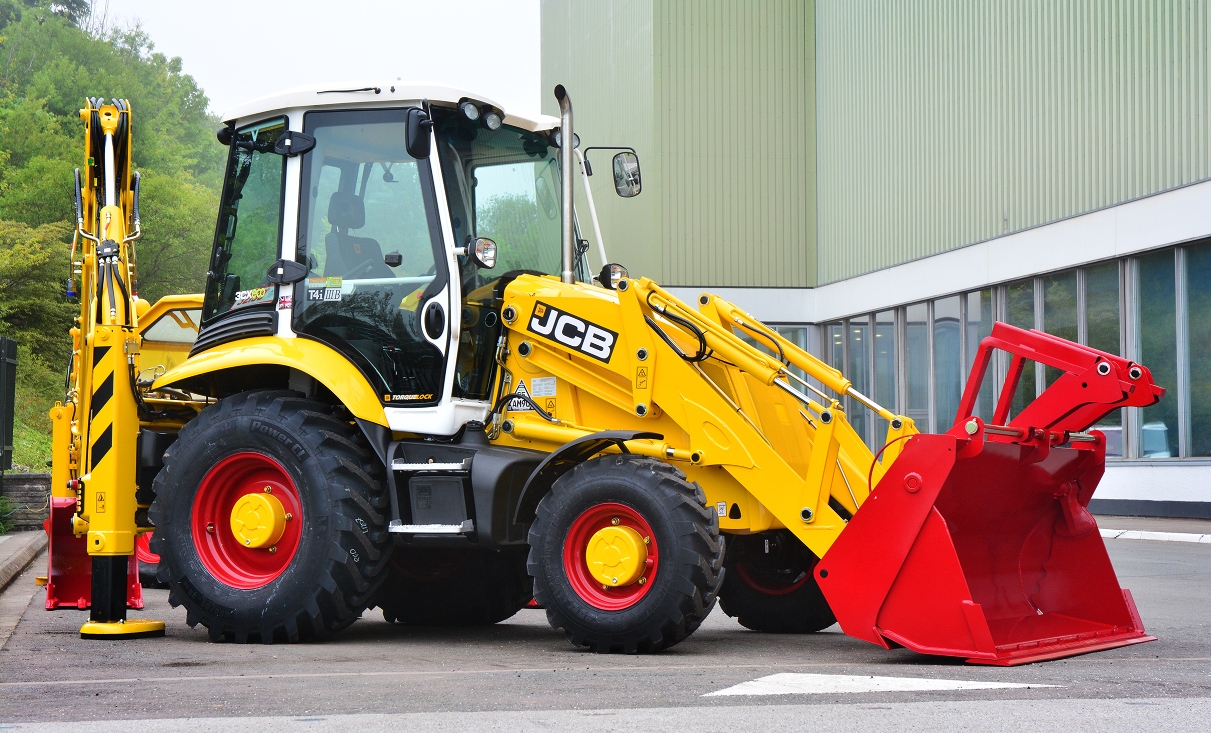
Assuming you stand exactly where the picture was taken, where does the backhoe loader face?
facing the viewer and to the right of the viewer

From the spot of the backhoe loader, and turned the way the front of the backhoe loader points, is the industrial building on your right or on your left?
on your left
